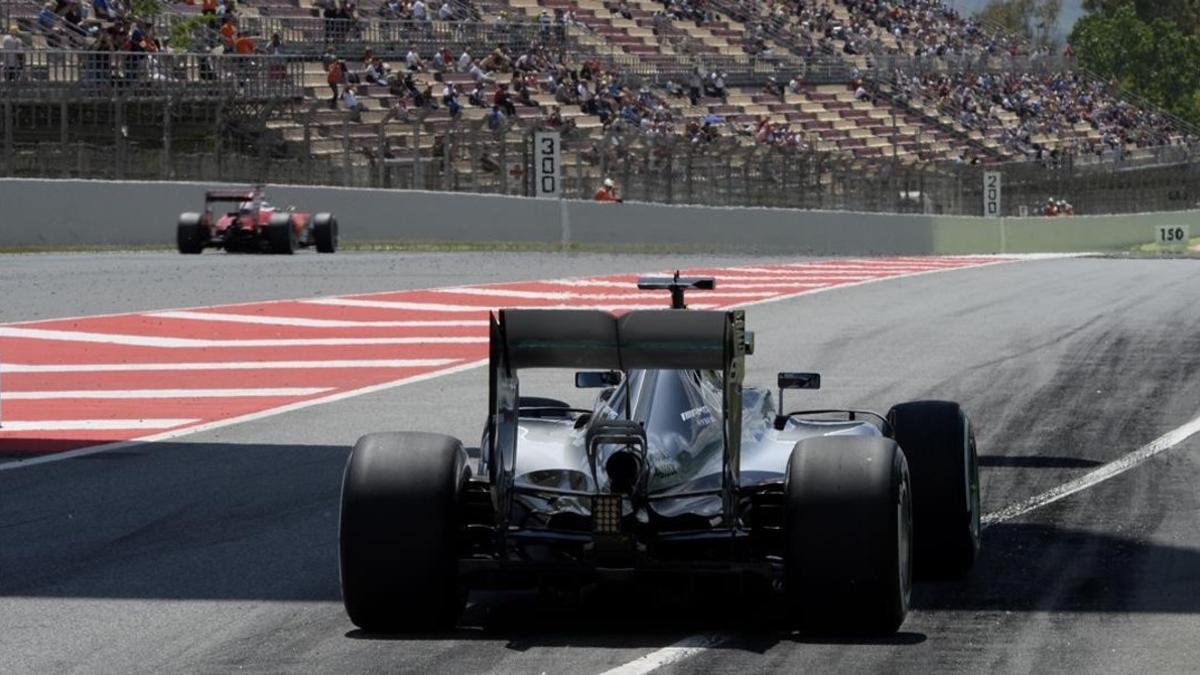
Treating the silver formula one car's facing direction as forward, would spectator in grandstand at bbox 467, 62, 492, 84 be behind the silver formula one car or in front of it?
in front

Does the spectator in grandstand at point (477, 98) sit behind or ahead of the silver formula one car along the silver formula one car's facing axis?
ahead

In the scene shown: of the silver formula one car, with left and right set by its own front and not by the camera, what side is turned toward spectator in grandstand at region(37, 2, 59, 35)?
front

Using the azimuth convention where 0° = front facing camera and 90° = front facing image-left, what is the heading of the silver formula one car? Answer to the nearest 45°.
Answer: approximately 180°

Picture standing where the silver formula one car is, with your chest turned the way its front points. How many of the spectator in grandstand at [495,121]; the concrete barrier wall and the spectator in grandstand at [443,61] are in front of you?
3

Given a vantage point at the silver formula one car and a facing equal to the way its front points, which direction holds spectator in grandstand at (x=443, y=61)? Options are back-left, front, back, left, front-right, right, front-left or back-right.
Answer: front

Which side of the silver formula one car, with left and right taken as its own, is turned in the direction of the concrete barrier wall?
front

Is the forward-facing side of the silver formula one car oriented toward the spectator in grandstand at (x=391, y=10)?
yes

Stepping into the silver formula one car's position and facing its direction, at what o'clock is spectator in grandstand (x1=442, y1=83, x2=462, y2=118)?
The spectator in grandstand is roughly at 12 o'clock from the silver formula one car.

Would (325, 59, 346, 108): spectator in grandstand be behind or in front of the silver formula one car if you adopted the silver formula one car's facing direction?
in front

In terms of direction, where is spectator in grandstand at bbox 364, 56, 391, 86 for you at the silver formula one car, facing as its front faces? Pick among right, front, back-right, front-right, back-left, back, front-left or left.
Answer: front

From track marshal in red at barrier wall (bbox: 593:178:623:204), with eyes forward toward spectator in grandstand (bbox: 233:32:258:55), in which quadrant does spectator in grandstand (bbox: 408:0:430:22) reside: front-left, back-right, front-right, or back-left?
front-right

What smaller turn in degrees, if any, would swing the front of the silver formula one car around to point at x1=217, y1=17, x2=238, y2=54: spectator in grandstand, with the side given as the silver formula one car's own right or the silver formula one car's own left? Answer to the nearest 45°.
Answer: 0° — it already faces them
